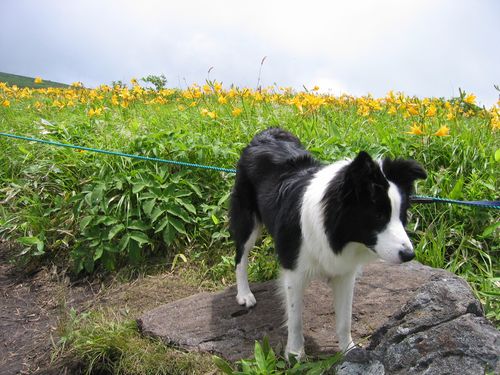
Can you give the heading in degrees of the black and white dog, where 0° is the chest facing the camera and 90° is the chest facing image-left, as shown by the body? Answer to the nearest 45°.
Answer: approximately 315°

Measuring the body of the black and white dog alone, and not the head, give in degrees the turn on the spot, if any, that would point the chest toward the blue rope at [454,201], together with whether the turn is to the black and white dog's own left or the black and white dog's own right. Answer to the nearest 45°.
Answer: approximately 45° to the black and white dog's own left
